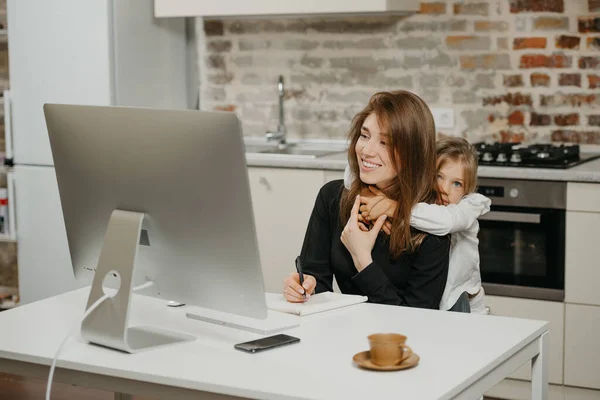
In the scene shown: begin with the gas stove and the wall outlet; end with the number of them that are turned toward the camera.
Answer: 2

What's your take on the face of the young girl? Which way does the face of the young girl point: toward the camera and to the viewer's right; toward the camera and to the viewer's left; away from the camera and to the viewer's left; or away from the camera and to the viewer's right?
toward the camera and to the viewer's left

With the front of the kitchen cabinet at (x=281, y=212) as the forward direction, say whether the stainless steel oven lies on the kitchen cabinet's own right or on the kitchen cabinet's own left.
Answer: on the kitchen cabinet's own left

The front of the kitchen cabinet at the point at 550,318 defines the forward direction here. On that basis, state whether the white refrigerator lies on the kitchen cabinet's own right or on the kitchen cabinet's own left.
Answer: on the kitchen cabinet's own right

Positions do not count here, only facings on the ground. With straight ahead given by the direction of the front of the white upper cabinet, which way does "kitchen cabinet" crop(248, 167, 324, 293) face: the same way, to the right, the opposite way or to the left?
the same way

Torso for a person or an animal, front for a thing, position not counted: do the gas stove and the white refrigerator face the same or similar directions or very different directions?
same or similar directions

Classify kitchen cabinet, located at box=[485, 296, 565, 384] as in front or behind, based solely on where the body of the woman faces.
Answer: behind

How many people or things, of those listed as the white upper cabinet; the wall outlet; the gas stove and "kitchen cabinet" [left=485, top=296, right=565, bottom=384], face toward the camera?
4

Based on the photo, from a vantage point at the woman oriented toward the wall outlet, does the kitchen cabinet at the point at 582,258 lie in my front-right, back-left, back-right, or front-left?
front-right

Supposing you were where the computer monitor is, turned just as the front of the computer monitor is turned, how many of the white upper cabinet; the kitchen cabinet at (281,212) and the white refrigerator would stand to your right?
0

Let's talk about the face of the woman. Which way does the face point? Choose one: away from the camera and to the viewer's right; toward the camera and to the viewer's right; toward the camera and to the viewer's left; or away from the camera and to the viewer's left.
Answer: toward the camera and to the viewer's left

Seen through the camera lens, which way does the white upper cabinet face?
facing the viewer

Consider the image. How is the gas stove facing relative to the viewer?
toward the camera

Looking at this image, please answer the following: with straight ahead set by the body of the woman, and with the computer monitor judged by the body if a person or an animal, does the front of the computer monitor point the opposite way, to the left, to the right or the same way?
the opposite way

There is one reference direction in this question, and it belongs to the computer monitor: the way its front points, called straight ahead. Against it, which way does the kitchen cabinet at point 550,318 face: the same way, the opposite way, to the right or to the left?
the opposite way

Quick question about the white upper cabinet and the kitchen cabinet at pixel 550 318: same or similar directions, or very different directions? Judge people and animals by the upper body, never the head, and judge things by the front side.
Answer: same or similar directions

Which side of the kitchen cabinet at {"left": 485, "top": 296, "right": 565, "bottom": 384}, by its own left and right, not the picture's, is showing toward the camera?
front
